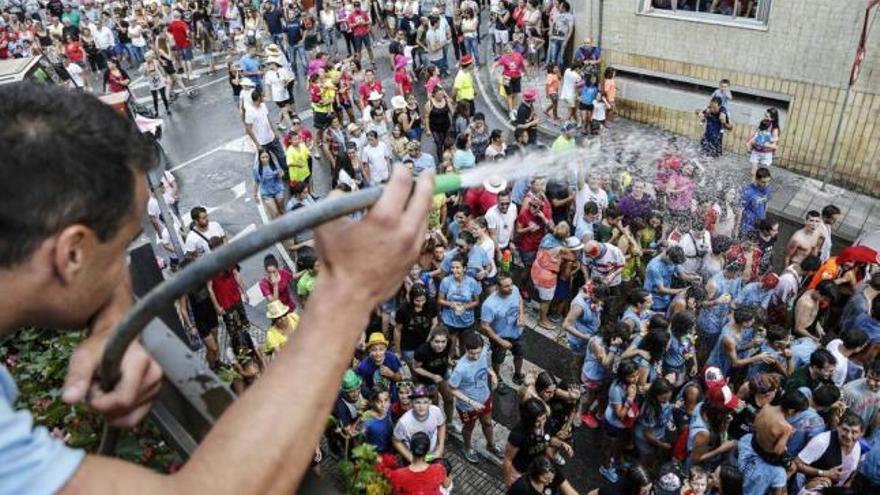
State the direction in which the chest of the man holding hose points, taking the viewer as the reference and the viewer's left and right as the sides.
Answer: facing away from the viewer and to the right of the viewer

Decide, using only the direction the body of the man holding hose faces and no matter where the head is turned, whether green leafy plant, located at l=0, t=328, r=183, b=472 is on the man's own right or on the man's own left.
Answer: on the man's own left

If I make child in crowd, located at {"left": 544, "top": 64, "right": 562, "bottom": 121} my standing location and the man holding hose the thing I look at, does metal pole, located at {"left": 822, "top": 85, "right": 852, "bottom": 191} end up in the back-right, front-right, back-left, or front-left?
front-left

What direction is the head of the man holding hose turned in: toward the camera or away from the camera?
away from the camera

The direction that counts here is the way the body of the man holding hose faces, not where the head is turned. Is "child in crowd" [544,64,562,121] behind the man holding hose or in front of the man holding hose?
in front

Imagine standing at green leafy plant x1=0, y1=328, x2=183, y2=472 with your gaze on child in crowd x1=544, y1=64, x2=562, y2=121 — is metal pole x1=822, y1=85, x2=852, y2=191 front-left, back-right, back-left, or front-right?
front-right

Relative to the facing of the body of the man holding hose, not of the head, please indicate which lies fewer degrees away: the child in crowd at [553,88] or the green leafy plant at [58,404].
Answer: the child in crowd

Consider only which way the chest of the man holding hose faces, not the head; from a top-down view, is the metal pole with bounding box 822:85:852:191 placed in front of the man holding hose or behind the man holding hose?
in front
